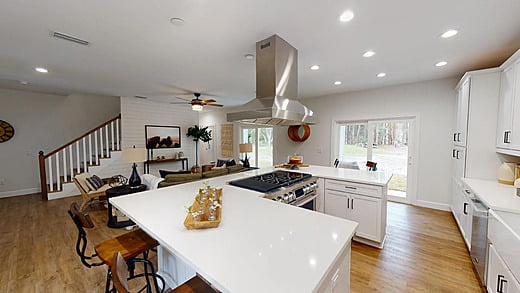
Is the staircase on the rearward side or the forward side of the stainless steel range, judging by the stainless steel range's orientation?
on the rearward side

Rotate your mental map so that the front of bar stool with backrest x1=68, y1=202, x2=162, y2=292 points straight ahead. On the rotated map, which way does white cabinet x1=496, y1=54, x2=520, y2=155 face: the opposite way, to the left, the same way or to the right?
to the left

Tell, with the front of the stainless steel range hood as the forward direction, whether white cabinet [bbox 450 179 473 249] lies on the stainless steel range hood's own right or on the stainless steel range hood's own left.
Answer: on the stainless steel range hood's own left

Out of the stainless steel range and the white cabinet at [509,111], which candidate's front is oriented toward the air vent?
the white cabinet

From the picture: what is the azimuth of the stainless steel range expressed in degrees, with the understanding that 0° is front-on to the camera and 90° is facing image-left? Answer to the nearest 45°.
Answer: approximately 315°

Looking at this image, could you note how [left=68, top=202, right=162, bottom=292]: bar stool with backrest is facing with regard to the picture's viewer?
facing away from the viewer and to the right of the viewer

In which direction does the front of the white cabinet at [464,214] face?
to the viewer's left

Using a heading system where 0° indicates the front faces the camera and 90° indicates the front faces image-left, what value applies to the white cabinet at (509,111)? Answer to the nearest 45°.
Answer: approximately 45°

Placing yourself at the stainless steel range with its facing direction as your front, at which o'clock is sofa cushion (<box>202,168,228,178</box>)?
The sofa cushion is roughly at 6 o'clock from the stainless steel range.
